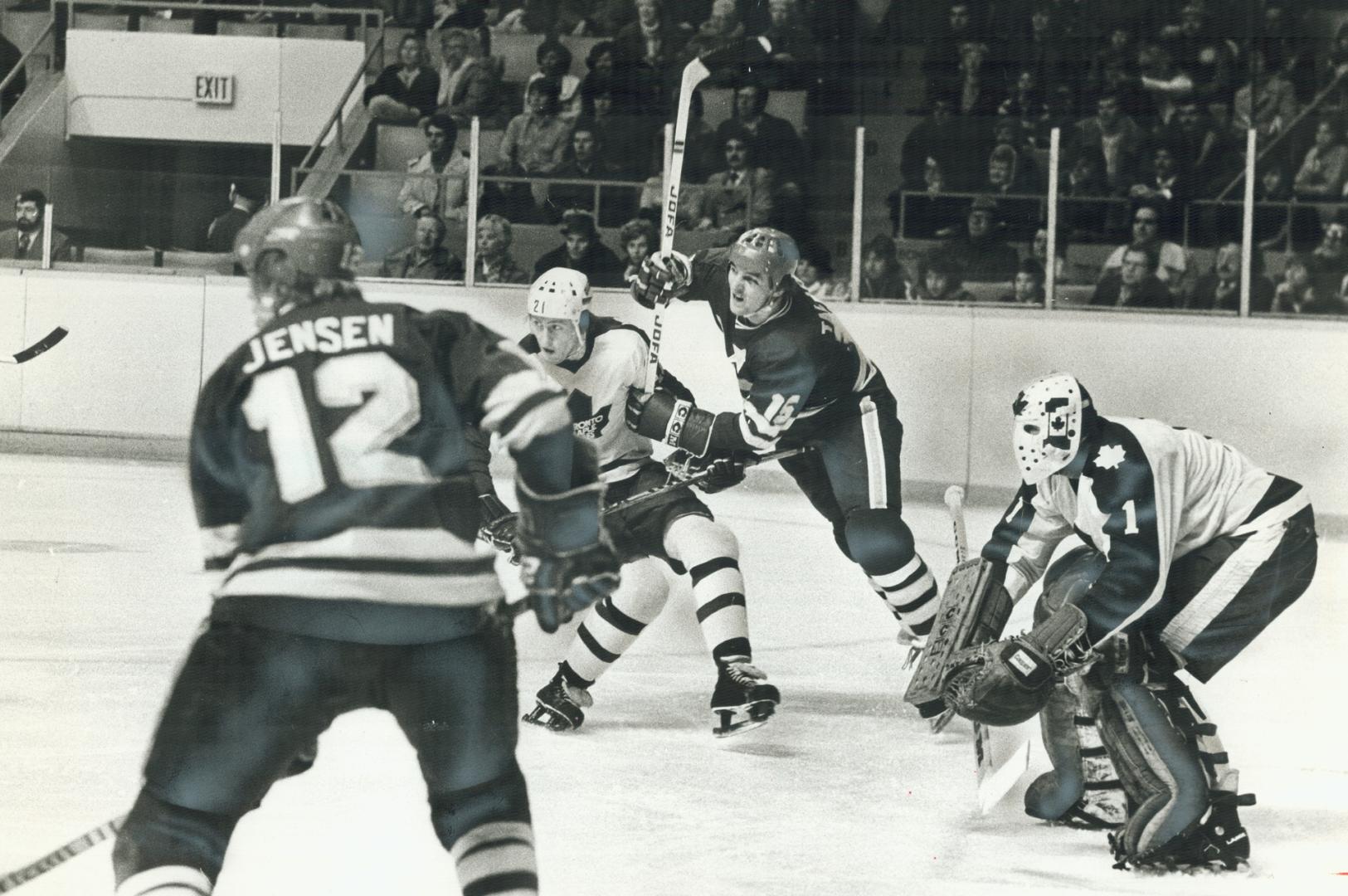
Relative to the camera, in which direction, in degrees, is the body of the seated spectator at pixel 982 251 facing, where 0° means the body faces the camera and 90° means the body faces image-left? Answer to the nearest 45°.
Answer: approximately 0°

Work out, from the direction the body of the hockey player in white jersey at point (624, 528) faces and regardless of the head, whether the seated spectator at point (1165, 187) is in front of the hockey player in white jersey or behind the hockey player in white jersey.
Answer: behind

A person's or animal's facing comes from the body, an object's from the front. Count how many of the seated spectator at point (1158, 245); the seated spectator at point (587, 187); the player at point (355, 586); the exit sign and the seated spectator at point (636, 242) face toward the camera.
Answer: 4

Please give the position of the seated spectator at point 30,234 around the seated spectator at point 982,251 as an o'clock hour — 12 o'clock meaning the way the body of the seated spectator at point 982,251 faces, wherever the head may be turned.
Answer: the seated spectator at point 30,234 is roughly at 2 o'clock from the seated spectator at point 982,251.

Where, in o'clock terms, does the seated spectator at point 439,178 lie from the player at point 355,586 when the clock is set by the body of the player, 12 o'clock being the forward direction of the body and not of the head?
The seated spectator is roughly at 12 o'clock from the player.

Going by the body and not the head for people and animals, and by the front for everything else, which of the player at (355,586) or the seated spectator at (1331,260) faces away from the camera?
the player

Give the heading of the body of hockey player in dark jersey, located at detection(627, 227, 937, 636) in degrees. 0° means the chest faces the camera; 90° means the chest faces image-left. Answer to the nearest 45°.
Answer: approximately 45°

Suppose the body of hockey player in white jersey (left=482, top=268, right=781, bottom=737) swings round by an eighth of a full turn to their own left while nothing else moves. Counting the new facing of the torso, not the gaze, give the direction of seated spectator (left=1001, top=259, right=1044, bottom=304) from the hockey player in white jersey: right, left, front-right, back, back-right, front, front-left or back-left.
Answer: back-left
